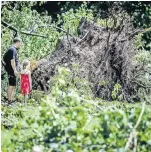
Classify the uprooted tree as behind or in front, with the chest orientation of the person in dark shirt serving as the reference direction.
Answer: in front

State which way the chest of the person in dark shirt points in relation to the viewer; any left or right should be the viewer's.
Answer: facing to the right of the viewer
